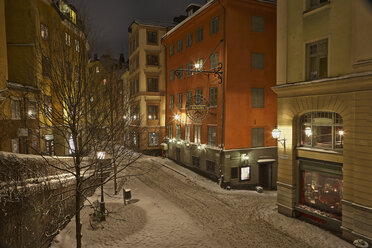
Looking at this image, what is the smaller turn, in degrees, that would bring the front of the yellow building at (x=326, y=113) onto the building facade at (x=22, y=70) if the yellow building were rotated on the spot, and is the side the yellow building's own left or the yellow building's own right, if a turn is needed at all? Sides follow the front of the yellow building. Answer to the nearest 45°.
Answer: approximately 45° to the yellow building's own right

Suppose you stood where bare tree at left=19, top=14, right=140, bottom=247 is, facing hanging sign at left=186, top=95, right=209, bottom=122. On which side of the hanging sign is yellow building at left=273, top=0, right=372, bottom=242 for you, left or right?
right

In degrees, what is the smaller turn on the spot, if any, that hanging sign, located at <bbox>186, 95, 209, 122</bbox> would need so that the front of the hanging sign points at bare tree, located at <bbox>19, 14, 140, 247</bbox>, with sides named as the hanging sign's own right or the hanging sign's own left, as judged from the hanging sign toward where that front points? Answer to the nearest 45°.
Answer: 0° — it already faces it

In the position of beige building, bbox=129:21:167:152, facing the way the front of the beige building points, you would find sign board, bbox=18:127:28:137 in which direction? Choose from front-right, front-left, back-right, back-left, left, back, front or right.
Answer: front-right

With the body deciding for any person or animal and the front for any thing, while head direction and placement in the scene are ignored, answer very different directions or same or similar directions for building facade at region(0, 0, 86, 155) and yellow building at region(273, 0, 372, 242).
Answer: very different directions

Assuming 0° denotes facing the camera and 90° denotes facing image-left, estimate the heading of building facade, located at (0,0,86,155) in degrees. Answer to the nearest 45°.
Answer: approximately 315°

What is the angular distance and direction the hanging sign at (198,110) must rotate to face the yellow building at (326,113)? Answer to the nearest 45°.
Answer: approximately 45° to its left
